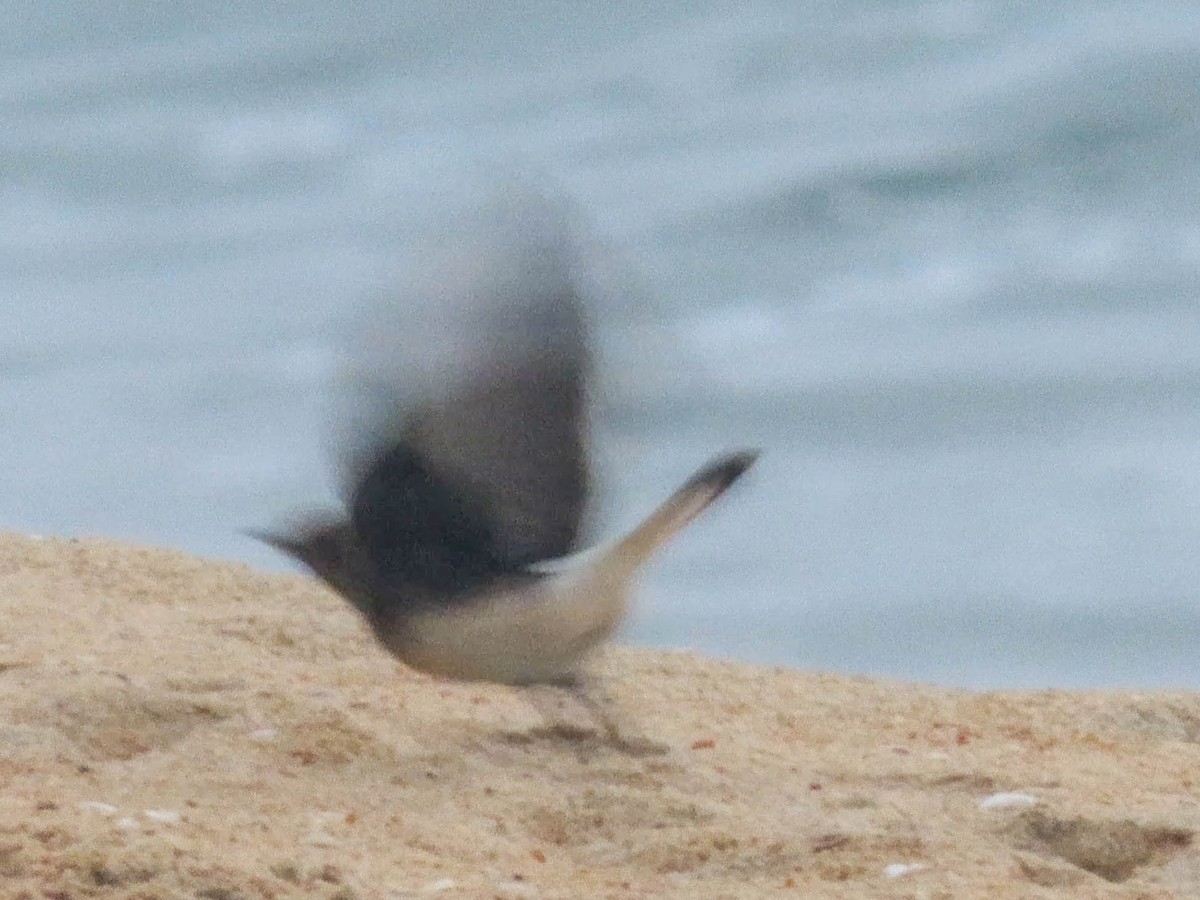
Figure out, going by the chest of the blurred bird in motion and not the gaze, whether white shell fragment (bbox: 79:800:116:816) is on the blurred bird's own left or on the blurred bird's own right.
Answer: on the blurred bird's own left

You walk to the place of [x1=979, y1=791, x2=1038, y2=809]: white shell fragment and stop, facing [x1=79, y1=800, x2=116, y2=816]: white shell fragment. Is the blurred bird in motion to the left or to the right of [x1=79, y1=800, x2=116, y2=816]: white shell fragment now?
right

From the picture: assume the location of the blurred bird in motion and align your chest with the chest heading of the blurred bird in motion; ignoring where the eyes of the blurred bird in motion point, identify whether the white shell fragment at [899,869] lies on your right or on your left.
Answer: on your left

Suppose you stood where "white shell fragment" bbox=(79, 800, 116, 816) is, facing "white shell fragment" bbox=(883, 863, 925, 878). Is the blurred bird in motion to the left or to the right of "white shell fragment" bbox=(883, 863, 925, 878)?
left

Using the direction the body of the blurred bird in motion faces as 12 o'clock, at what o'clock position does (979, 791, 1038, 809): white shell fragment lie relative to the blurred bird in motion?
The white shell fragment is roughly at 7 o'clock from the blurred bird in motion.

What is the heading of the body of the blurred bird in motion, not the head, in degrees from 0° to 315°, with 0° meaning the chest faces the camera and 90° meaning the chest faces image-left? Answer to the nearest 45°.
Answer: approximately 90°
